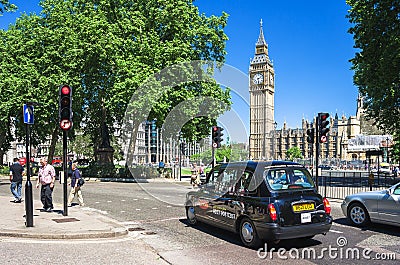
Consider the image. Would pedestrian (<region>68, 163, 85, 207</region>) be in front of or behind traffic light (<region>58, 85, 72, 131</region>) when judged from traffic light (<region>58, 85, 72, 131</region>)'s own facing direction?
behind

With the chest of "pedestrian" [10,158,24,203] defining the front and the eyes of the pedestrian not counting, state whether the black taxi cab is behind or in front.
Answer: behind

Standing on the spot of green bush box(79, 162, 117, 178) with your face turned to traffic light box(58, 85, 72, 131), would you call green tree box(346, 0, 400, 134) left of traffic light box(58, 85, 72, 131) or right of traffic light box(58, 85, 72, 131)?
left

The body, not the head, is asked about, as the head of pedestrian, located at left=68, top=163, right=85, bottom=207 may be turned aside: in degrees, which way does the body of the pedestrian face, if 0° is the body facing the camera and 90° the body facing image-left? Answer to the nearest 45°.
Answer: approximately 90°

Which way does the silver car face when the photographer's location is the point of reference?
facing to the left of the viewer

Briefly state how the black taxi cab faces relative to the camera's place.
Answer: facing away from the viewer and to the left of the viewer
